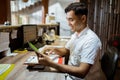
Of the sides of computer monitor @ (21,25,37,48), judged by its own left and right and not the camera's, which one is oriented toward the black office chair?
front

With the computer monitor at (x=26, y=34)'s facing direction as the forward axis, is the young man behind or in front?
in front

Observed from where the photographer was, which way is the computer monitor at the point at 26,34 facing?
facing the viewer and to the right of the viewer
